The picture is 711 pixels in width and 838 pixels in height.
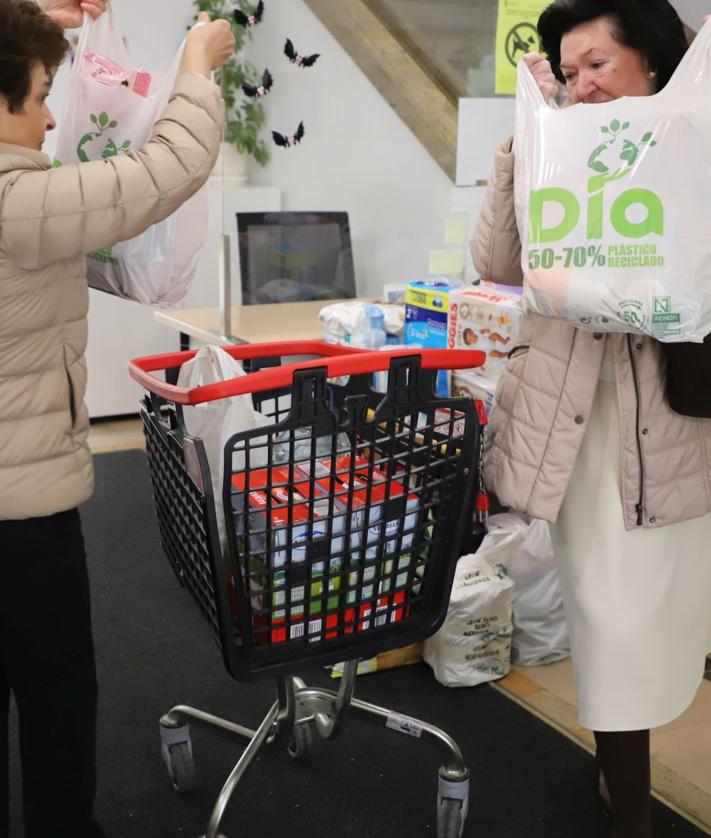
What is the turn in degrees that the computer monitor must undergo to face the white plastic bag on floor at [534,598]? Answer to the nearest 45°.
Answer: approximately 45° to its left

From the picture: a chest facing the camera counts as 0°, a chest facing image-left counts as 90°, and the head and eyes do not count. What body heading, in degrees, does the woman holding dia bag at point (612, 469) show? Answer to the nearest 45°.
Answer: approximately 45°

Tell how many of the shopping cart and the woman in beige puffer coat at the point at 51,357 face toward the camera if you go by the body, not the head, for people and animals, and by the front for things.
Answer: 0

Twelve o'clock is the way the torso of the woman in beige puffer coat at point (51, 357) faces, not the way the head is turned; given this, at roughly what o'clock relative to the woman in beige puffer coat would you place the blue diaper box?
The blue diaper box is roughly at 12 o'clock from the woman in beige puffer coat.

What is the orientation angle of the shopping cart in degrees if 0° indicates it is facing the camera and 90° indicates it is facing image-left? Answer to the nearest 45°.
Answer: approximately 135°

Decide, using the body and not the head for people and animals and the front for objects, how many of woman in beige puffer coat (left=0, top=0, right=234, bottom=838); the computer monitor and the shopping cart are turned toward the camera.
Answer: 1

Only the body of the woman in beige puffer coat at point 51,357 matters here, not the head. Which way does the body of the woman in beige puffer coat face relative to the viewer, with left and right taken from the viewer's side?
facing away from the viewer and to the right of the viewer

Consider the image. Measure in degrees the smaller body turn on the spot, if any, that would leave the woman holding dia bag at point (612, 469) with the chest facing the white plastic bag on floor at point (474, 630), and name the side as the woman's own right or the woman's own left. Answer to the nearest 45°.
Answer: approximately 90° to the woman's own right

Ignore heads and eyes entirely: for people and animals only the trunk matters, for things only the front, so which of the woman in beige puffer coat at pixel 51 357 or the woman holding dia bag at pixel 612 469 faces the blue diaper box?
the woman in beige puffer coat

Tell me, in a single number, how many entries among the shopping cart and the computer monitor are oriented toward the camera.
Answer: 1
